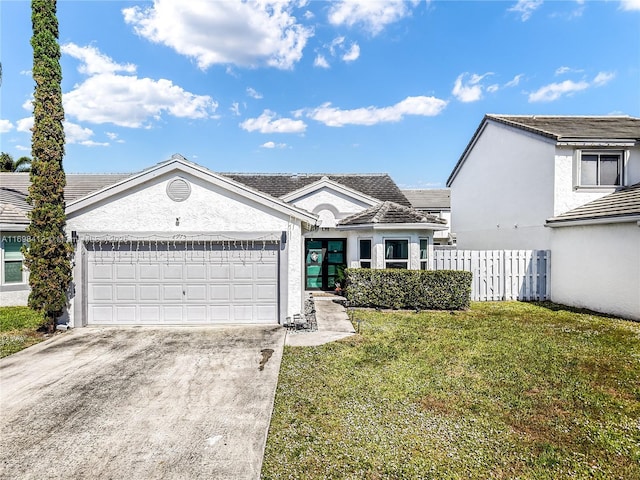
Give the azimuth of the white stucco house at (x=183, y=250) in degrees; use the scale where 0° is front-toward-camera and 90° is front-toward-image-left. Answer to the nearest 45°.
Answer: approximately 0°

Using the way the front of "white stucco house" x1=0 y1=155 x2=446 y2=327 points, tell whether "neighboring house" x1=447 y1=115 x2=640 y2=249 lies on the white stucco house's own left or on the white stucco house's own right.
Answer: on the white stucco house's own left

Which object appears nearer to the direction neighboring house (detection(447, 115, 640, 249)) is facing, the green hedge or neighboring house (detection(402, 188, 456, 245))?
the green hedge

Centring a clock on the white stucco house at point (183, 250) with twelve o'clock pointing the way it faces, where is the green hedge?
The green hedge is roughly at 9 o'clock from the white stucco house.

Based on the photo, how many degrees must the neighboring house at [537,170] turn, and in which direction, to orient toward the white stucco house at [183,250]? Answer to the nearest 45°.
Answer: approximately 45° to its right

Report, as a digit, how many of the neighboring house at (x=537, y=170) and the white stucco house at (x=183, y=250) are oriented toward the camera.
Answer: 2

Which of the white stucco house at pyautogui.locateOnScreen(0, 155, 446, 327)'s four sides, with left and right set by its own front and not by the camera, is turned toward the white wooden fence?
left

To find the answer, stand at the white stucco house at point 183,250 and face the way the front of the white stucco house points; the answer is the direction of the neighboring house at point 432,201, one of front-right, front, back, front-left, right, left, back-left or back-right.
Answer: back-left
